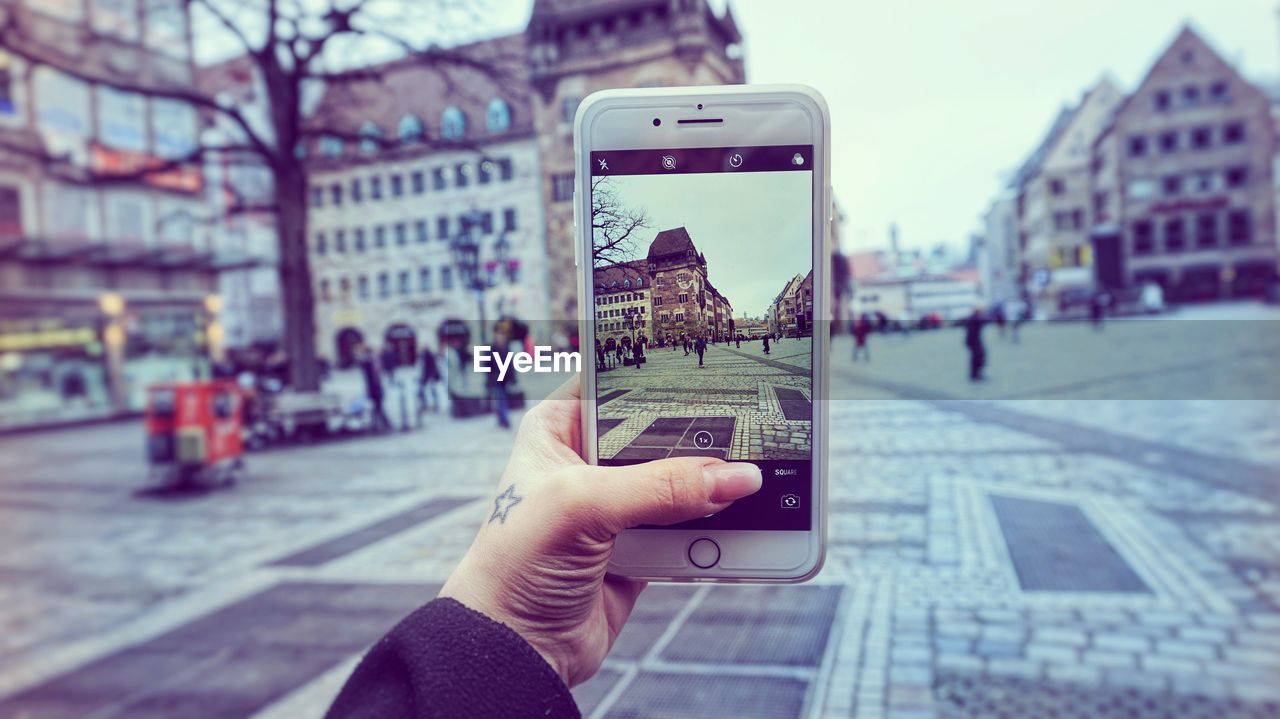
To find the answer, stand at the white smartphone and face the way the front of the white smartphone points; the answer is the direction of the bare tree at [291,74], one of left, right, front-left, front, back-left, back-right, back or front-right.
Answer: back-right

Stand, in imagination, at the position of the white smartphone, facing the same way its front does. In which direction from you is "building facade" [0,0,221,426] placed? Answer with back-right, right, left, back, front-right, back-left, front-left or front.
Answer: back-right

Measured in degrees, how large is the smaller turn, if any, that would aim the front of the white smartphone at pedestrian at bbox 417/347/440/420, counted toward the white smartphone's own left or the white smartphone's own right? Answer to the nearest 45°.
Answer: approximately 135° to the white smartphone's own right

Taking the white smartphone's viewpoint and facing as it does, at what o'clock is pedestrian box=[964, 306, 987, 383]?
The pedestrian is roughly at 7 o'clock from the white smartphone.

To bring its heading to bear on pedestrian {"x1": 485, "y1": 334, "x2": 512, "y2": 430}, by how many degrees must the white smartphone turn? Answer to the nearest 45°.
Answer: approximately 135° to its right

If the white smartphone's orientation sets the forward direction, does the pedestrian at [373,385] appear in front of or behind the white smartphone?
behind

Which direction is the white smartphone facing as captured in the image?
toward the camera

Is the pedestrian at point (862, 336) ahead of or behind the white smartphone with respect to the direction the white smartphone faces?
behind

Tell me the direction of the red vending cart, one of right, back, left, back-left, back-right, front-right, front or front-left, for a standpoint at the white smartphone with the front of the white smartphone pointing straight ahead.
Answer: back-right

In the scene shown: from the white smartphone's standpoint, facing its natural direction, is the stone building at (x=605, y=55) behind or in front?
behind

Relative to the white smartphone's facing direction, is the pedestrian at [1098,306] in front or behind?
behind
